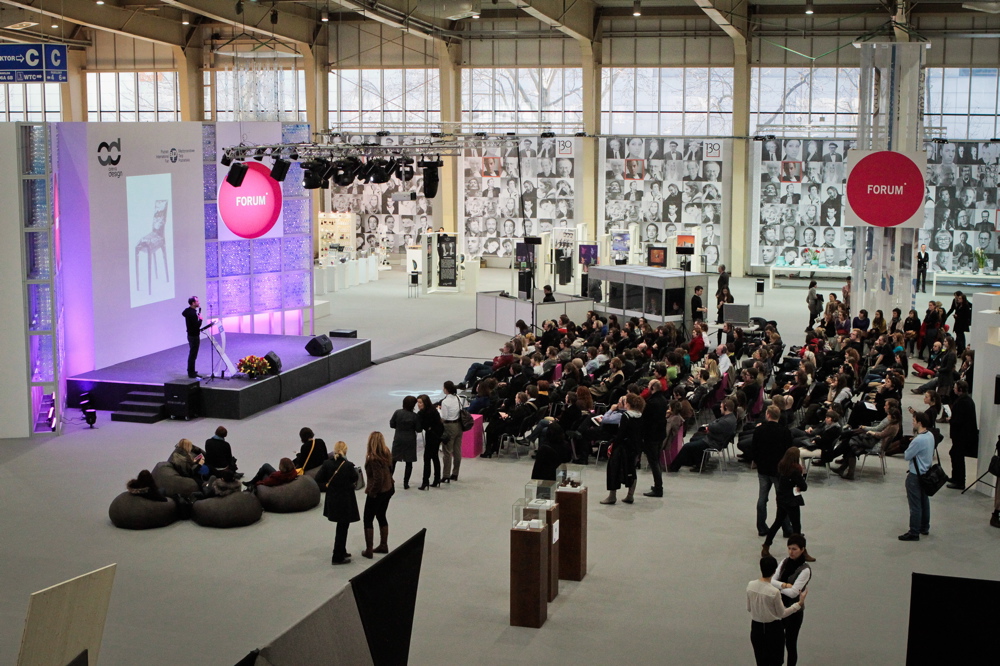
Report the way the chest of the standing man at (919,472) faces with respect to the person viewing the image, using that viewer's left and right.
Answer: facing to the left of the viewer

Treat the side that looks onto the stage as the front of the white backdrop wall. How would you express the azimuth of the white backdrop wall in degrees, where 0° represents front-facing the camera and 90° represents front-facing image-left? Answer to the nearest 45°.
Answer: approximately 315°

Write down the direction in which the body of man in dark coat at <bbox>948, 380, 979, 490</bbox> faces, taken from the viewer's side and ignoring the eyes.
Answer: to the viewer's left

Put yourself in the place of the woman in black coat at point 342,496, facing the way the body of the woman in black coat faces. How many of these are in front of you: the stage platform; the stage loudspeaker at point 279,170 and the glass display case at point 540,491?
2

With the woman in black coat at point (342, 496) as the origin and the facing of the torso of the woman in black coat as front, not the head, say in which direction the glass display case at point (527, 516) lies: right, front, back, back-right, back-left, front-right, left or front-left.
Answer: back-right

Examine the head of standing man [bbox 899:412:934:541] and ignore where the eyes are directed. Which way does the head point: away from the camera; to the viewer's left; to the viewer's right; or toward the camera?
to the viewer's left

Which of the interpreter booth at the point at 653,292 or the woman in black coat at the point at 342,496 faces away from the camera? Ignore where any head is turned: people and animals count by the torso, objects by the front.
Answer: the woman in black coat

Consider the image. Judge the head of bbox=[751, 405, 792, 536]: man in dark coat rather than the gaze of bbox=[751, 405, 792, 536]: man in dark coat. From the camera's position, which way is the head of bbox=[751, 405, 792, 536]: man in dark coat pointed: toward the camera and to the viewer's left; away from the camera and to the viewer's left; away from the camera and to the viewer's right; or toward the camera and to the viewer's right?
away from the camera and to the viewer's left

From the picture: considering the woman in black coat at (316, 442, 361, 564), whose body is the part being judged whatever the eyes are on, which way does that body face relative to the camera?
away from the camera

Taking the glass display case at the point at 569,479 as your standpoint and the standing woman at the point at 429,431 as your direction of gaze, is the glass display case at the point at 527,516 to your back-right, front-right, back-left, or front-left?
back-left

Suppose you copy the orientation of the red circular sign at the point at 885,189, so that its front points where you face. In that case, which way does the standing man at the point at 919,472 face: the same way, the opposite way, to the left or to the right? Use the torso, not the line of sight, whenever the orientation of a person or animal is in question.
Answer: to the right

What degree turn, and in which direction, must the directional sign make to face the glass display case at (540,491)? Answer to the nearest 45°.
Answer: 0° — it already faces it
